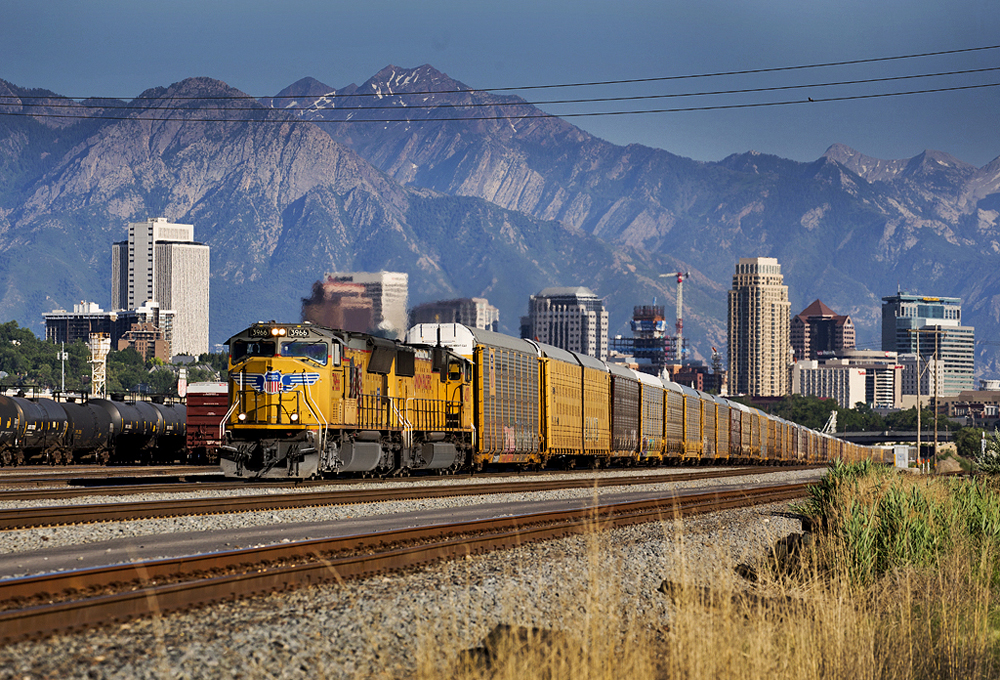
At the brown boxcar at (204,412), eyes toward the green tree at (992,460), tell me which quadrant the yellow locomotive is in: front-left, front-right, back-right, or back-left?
front-right

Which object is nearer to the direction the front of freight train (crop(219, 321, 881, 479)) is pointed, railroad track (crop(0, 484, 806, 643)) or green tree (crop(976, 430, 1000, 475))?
the railroad track

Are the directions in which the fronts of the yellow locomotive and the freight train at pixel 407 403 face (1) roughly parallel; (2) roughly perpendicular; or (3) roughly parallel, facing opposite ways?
roughly parallel

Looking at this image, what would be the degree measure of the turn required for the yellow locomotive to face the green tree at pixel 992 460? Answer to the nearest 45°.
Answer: approximately 135° to its left

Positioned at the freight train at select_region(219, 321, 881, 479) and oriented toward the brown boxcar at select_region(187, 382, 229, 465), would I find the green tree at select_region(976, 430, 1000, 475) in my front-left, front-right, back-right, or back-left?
back-right

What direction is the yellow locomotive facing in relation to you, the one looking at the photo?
facing the viewer and to the left of the viewer

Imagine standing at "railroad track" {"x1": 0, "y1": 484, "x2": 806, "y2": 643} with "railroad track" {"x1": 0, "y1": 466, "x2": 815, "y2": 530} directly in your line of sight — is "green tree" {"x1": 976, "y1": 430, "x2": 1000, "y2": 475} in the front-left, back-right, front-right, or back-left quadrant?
front-right

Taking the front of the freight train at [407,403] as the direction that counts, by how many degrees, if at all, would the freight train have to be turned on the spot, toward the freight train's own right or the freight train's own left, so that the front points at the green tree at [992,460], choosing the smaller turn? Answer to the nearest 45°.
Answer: approximately 135° to the freight train's own left

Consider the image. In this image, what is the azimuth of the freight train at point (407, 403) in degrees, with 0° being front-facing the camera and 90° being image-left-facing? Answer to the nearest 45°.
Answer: approximately 45°
